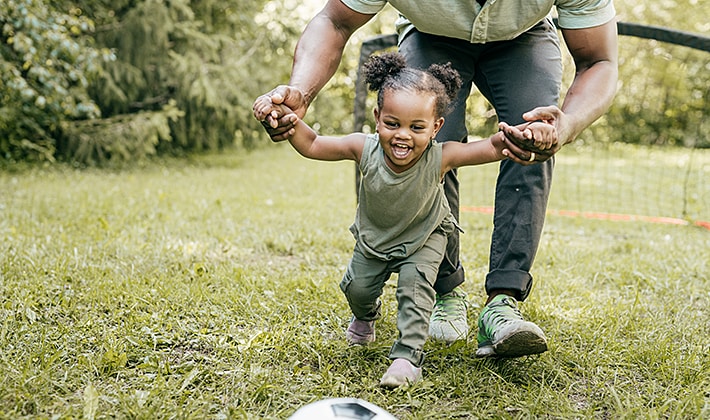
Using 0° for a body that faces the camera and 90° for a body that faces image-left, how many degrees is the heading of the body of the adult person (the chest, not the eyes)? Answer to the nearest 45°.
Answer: approximately 0°

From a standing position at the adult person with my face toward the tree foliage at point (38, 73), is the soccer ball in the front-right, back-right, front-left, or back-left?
back-left

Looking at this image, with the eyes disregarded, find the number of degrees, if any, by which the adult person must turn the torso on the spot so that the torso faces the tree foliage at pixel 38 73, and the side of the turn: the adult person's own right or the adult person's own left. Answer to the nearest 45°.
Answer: approximately 135° to the adult person's own right

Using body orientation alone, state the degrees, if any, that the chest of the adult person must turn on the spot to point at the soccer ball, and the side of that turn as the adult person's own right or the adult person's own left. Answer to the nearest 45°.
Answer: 0° — they already face it

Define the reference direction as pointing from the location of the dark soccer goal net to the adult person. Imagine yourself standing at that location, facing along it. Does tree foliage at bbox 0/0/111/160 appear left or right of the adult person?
right

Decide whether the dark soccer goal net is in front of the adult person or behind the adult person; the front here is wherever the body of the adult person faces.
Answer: behind

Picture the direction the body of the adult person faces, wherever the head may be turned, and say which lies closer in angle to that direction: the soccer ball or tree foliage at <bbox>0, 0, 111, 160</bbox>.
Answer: the soccer ball

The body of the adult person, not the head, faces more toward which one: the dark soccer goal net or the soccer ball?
the soccer ball
